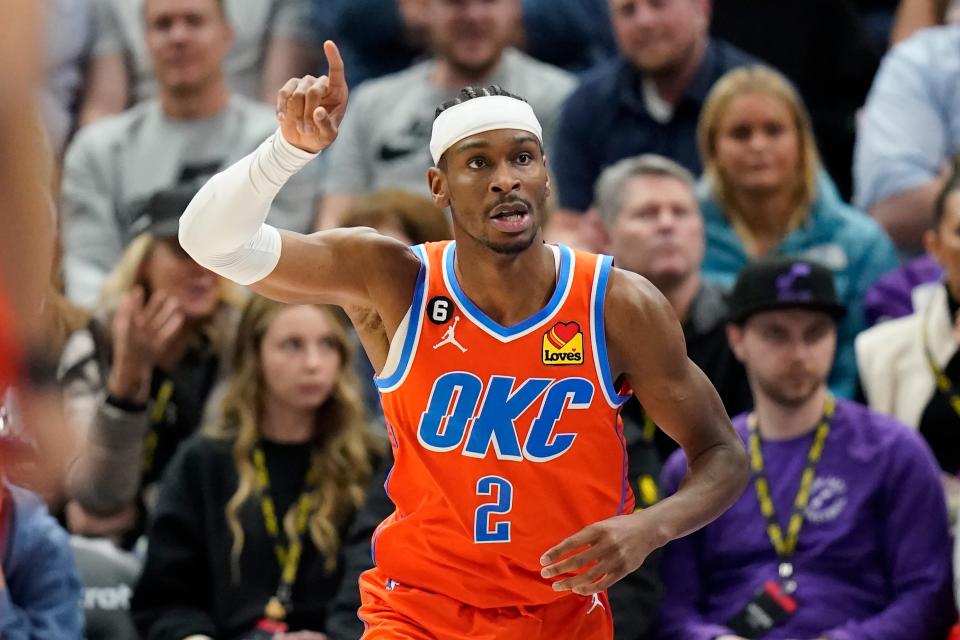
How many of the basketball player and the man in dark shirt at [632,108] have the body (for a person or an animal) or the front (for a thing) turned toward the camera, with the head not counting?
2

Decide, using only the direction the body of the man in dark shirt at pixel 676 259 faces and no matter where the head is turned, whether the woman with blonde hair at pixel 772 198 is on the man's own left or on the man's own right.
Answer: on the man's own left

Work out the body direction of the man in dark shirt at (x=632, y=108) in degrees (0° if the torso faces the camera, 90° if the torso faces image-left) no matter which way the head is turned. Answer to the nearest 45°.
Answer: approximately 0°

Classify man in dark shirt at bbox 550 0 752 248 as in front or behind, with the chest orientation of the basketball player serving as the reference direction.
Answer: behind

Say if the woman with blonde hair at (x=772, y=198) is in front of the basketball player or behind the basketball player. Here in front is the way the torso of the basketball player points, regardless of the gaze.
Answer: behind
